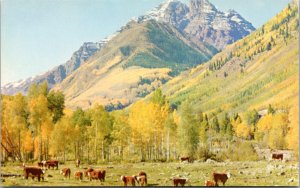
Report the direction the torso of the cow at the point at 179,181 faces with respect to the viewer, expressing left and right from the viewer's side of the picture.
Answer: facing to the right of the viewer

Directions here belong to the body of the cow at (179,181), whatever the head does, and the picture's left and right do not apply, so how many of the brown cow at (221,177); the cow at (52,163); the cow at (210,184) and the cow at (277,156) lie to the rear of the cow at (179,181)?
1

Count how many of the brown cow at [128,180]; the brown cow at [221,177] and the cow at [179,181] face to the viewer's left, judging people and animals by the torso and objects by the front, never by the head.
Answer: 1

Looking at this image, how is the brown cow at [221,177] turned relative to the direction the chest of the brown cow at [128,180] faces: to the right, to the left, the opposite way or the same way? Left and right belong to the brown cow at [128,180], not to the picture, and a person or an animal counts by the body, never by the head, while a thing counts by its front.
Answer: the opposite way
